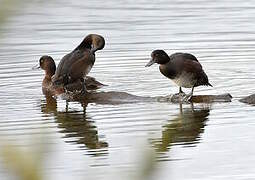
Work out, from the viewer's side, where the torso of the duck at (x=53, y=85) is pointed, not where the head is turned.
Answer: to the viewer's left

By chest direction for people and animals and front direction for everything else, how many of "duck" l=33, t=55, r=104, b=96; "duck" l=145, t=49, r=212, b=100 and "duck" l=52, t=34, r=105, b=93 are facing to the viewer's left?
2

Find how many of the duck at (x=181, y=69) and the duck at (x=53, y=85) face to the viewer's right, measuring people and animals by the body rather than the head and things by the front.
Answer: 0

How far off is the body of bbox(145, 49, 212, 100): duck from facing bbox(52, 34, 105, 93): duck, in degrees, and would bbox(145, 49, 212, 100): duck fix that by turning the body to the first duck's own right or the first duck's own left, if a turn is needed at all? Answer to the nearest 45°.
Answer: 0° — it already faces it

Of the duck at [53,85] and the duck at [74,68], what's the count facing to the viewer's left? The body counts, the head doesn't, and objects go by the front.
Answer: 1

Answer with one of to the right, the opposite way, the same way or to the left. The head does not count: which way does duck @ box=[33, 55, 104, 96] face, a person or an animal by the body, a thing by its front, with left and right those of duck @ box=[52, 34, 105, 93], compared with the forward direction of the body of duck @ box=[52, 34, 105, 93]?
the opposite way

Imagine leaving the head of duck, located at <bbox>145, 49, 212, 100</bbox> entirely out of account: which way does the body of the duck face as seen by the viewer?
to the viewer's left

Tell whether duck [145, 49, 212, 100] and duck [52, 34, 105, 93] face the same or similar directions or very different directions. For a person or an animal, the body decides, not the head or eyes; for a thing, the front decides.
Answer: very different directions

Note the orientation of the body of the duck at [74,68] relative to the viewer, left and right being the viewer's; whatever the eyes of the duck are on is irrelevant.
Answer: facing to the right of the viewer

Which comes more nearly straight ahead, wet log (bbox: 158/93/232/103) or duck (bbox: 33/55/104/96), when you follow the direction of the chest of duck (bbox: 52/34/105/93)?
the wet log

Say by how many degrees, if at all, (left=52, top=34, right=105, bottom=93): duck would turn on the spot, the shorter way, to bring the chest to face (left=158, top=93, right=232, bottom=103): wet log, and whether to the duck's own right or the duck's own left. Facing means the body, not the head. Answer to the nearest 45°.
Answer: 0° — it already faces it

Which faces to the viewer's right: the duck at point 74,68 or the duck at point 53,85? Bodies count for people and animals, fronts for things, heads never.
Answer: the duck at point 74,68
